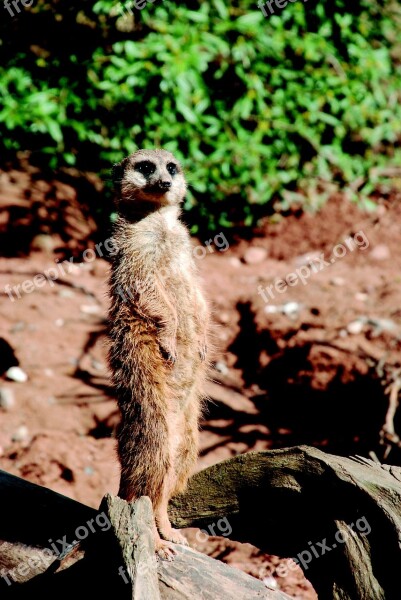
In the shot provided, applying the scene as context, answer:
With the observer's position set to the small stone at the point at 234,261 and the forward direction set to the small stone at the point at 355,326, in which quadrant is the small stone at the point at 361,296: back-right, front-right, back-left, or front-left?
front-left

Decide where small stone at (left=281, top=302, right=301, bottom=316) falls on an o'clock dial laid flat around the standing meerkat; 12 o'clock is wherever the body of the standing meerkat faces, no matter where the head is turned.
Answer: The small stone is roughly at 8 o'clock from the standing meerkat.

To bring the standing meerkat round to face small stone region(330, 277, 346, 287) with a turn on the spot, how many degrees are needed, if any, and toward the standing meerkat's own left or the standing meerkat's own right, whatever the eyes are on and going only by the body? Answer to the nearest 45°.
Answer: approximately 135° to the standing meerkat's own left

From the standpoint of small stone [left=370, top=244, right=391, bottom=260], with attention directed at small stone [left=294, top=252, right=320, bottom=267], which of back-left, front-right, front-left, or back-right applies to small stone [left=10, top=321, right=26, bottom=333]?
front-left

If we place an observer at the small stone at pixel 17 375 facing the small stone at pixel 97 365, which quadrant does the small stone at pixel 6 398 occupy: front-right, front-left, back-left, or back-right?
back-right
